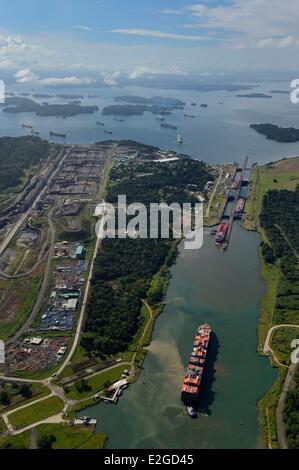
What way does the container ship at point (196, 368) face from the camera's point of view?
away from the camera

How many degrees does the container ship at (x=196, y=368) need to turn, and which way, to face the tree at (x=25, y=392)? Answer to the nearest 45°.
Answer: approximately 90° to its left

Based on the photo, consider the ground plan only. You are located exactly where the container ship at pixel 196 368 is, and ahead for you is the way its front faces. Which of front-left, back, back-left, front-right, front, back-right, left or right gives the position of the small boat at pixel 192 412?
back

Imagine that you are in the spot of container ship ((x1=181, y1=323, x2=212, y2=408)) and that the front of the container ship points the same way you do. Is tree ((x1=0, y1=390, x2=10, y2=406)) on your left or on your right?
on your left

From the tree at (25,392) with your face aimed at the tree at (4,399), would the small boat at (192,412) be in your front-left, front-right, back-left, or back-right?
back-left
